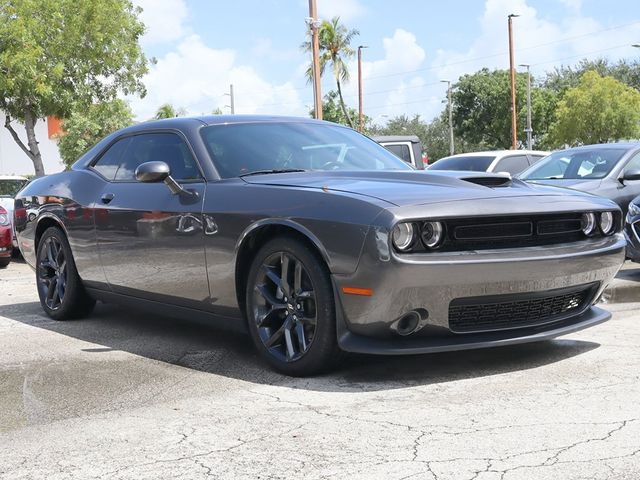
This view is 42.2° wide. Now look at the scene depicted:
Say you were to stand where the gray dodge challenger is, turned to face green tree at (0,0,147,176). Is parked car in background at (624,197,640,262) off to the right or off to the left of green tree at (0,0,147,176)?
right

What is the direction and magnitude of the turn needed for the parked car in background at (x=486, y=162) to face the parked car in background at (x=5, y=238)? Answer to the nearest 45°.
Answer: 0° — it already faces it

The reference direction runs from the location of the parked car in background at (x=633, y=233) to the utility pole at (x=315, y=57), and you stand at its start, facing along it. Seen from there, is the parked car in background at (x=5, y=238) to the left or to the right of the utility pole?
left

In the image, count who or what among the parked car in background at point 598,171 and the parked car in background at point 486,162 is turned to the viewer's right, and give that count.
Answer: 0

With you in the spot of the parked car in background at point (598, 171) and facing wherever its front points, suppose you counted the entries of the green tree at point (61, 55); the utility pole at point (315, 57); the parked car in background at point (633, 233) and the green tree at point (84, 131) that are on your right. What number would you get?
3

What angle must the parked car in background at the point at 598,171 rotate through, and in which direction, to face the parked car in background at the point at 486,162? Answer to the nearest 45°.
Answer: approximately 90° to its right

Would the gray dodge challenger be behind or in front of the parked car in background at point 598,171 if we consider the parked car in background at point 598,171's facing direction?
in front

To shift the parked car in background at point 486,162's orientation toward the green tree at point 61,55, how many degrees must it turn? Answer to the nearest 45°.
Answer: approximately 90° to its right

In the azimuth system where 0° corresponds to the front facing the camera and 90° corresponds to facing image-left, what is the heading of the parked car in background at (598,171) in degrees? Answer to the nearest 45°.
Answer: approximately 45°

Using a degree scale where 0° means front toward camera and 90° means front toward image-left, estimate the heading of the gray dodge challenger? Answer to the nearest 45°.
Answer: approximately 315°

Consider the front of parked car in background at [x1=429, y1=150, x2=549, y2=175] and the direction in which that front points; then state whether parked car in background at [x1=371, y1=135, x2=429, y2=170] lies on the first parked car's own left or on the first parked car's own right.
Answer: on the first parked car's own right
